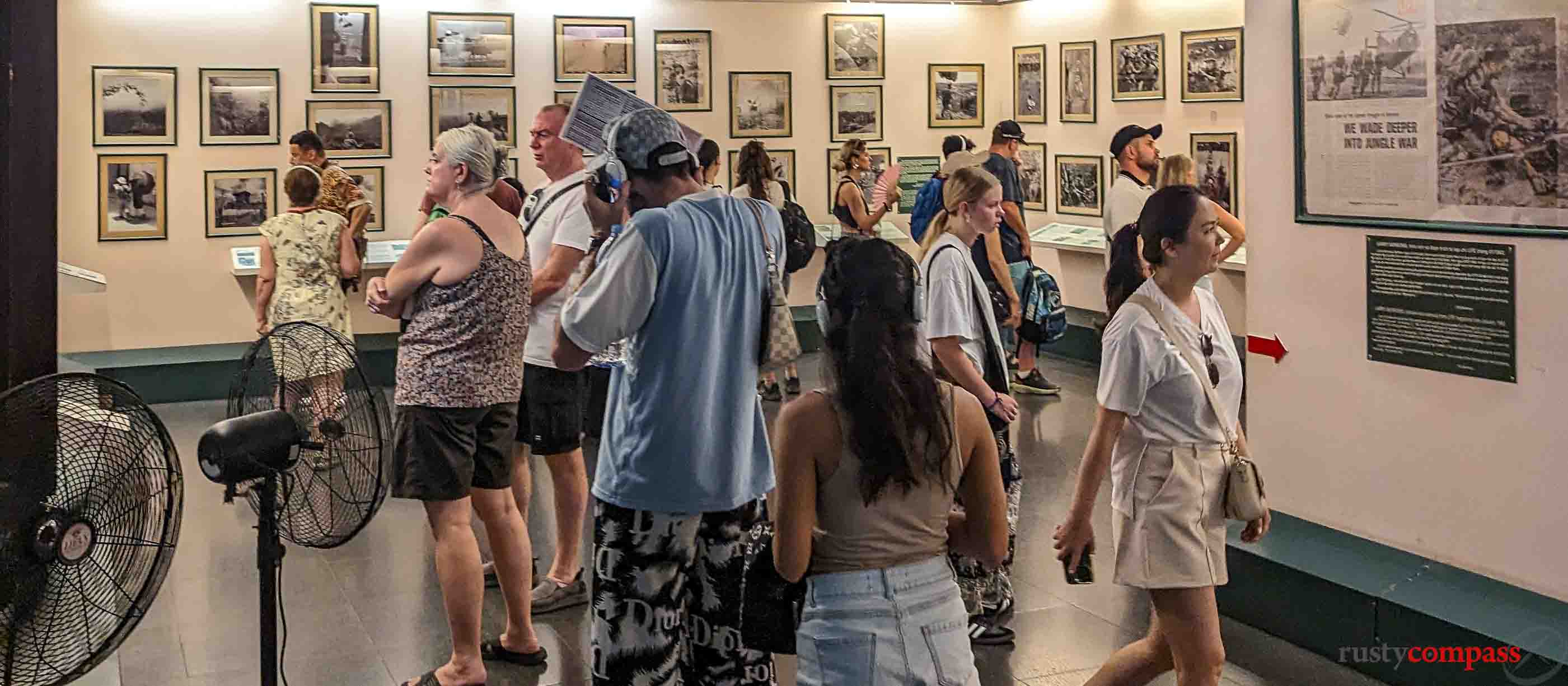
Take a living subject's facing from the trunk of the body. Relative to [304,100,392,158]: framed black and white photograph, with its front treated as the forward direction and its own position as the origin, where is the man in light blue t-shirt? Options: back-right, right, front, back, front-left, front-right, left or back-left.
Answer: front

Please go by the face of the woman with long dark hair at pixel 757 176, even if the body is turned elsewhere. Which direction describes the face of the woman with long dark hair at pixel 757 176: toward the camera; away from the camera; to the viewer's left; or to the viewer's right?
away from the camera

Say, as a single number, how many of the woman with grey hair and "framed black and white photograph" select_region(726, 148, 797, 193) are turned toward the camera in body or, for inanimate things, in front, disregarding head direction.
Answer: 1

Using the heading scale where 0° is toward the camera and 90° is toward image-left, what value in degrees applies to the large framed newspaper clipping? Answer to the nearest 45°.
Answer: approximately 45°

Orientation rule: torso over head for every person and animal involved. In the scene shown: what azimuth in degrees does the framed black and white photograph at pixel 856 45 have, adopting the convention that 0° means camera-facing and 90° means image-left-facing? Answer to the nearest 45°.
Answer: approximately 0°

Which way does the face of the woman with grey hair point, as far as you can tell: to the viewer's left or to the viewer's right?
to the viewer's left

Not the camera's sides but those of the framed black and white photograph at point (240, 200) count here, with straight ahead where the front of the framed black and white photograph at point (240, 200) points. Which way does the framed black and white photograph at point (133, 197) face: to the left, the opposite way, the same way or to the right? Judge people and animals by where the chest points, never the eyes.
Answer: the same way

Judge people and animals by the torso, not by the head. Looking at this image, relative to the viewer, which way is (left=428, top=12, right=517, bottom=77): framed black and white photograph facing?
toward the camera

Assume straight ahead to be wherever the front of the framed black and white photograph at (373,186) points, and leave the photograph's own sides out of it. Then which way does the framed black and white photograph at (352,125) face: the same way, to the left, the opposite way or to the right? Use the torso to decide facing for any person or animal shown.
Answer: the same way

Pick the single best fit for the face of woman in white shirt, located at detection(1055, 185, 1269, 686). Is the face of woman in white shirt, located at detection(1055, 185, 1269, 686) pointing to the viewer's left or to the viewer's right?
to the viewer's right

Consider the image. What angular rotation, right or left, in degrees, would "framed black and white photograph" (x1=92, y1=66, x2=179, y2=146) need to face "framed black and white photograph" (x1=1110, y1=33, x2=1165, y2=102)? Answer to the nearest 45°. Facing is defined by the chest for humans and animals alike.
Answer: approximately 90° to its left

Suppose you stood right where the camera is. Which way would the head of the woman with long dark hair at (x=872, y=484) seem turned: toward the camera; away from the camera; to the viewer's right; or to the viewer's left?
away from the camera

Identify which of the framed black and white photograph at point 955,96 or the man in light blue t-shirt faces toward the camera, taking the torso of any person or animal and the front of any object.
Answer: the framed black and white photograph

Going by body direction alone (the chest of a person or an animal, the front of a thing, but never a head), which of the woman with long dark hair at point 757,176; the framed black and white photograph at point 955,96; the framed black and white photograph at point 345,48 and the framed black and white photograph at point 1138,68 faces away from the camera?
the woman with long dark hair

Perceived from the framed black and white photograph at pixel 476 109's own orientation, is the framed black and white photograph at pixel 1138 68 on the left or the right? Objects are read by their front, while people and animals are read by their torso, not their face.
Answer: on its left

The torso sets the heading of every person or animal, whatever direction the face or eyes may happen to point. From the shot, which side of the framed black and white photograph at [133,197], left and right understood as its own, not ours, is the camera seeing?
front
